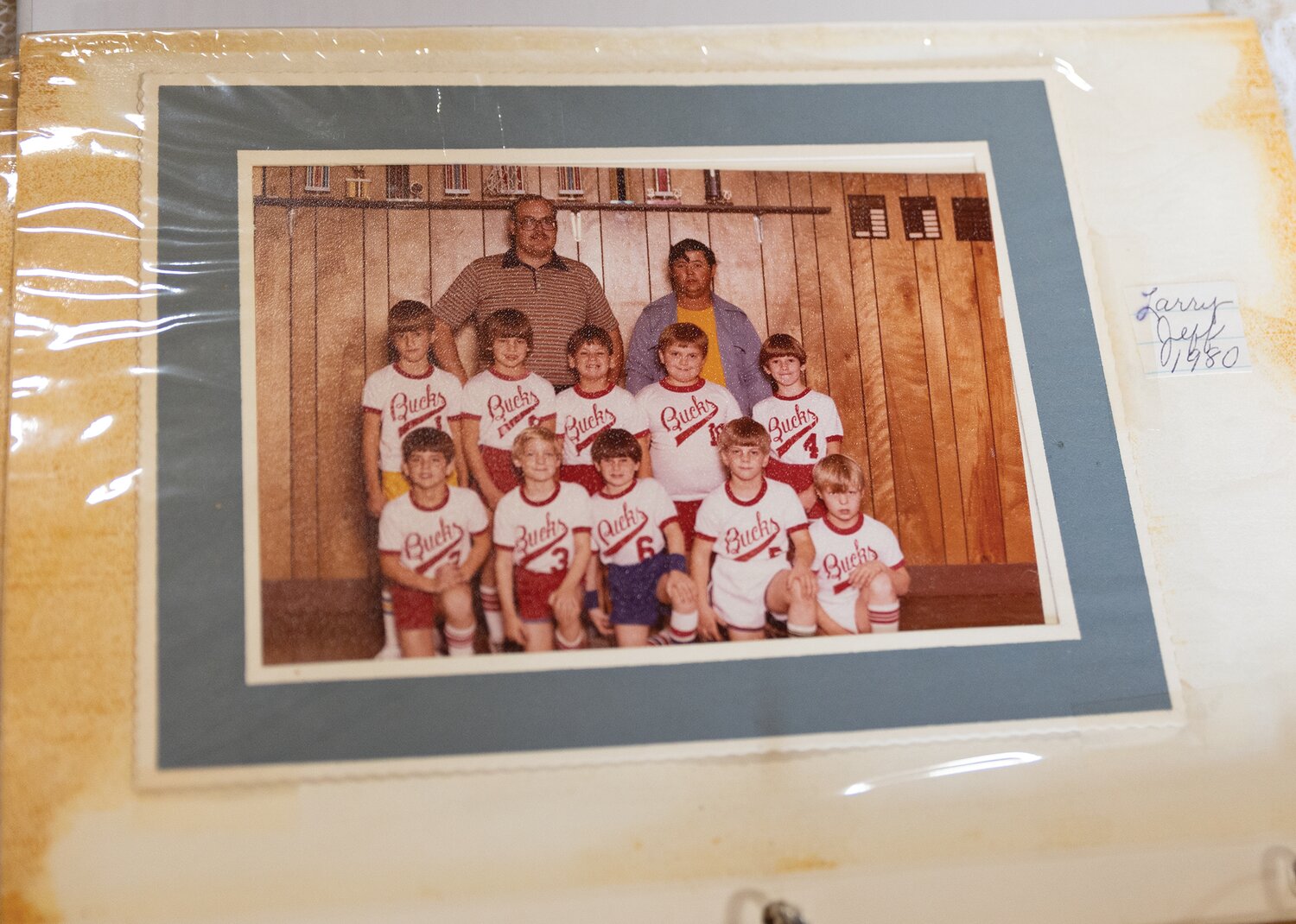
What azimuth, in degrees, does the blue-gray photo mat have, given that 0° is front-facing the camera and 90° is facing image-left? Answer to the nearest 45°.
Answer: approximately 0°

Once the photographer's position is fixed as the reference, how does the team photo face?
facing the viewer
